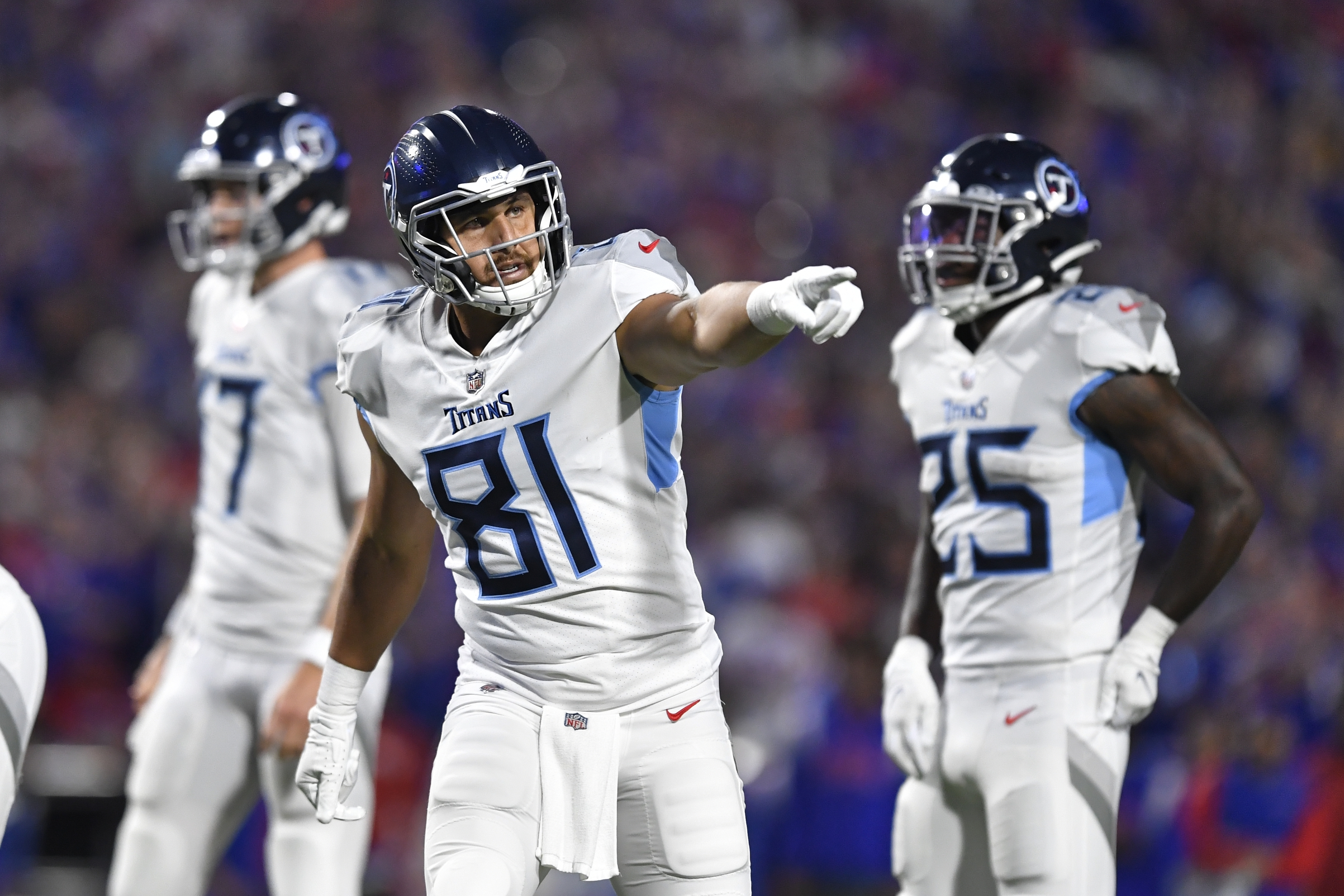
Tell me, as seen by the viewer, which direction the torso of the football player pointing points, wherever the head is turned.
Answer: toward the camera

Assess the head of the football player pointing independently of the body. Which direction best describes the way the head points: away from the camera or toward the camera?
toward the camera
